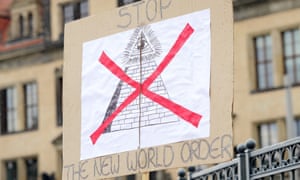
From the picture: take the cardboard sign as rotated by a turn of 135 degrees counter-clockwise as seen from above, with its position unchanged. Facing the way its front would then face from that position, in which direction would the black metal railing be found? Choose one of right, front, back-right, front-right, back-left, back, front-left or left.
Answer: front

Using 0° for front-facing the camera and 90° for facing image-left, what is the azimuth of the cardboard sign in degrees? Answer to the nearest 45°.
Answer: approximately 45°
